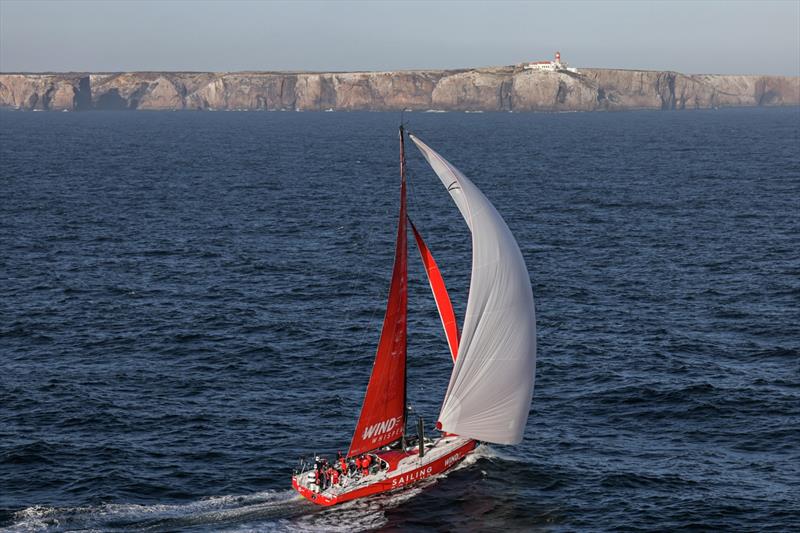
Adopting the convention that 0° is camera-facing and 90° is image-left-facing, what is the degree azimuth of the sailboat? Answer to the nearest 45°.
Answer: approximately 225°
